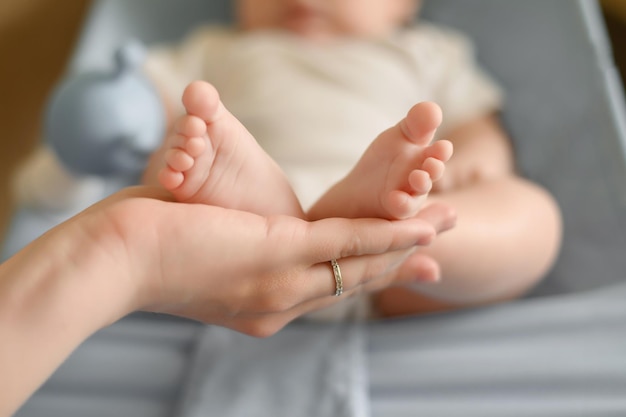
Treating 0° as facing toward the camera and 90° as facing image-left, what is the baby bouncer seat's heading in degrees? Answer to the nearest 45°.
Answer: approximately 0°
